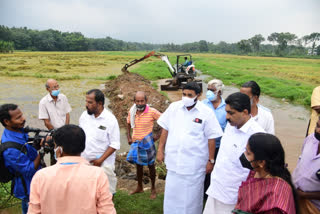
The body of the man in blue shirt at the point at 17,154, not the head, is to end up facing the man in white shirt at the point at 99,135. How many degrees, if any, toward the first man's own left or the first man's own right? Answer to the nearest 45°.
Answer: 0° — they already face them

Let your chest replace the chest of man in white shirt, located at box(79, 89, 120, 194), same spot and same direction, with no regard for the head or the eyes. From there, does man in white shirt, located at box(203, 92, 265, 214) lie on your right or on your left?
on your left

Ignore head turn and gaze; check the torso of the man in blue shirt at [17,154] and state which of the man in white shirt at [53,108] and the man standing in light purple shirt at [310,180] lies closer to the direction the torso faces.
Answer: the man standing in light purple shirt

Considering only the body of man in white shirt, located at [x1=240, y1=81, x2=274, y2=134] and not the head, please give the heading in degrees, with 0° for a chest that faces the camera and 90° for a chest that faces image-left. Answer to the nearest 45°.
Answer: approximately 45°

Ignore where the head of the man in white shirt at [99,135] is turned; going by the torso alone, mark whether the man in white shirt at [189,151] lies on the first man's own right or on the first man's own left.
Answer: on the first man's own left

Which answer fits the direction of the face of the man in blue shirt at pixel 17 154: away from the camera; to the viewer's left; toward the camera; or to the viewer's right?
to the viewer's right

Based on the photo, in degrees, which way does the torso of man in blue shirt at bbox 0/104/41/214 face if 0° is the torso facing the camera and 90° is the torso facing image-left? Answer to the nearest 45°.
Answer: approximately 270°

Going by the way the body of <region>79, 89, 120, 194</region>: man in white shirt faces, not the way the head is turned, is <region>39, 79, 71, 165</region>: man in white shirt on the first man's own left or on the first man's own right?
on the first man's own right

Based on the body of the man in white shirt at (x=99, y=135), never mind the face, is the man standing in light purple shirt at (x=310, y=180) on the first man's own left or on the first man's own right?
on the first man's own left

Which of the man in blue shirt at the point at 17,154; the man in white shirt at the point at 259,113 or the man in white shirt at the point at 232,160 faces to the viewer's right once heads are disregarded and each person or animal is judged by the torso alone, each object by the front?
the man in blue shirt

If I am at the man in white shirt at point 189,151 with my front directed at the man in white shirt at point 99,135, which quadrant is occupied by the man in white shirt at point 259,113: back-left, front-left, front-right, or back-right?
back-right
